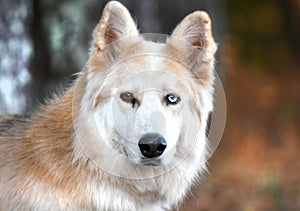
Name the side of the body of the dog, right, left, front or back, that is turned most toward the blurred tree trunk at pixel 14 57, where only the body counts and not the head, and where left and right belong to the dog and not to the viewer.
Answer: back

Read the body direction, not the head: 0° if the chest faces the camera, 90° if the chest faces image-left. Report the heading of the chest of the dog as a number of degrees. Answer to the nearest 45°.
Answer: approximately 315°
